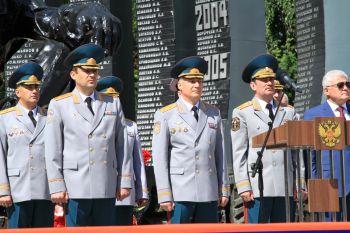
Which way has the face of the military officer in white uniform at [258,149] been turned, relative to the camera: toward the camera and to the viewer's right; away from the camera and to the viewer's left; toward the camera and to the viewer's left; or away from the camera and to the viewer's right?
toward the camera and to the viewer's right

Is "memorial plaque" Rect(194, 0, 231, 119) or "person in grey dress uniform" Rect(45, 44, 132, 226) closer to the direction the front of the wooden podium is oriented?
the person in grey dress uniform

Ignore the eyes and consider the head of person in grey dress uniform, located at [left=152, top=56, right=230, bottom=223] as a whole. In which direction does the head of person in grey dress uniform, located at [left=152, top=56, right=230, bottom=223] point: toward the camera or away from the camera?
toward the camera

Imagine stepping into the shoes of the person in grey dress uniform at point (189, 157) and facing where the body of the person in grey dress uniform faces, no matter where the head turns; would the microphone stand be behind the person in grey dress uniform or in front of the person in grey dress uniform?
in front

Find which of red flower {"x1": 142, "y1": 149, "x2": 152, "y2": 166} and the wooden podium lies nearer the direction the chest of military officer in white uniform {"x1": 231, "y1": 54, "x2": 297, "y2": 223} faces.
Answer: the wooden podium

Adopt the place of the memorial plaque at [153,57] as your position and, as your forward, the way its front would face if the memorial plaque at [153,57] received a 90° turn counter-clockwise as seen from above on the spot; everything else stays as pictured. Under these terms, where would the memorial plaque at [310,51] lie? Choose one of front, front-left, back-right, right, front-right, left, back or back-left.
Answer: front-right

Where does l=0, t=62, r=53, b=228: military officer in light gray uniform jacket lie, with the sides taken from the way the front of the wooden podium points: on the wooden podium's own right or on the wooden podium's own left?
on the wooden podium's own right

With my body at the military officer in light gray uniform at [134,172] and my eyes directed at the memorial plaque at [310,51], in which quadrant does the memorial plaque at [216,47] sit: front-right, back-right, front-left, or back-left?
front-left

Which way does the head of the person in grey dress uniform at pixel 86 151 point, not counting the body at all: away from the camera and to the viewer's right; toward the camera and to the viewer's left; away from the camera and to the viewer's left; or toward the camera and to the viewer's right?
toward the camera and to the viewer's right

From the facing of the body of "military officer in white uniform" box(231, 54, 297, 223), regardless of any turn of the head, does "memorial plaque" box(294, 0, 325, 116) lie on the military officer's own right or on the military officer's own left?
on the military officer's own left

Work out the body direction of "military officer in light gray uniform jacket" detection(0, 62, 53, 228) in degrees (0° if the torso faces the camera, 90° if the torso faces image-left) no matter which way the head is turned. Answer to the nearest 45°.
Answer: approximately 315°

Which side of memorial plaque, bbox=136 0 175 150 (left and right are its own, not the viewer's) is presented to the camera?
front
